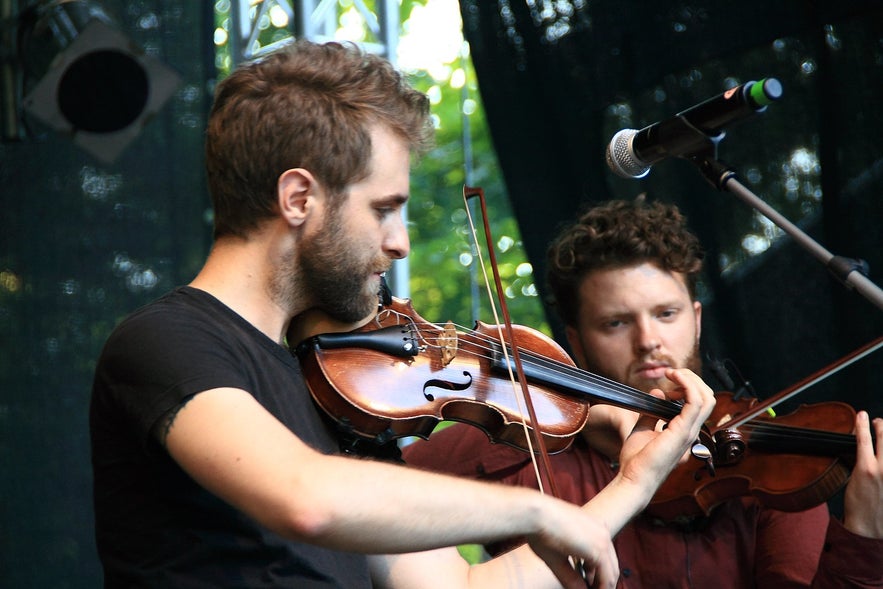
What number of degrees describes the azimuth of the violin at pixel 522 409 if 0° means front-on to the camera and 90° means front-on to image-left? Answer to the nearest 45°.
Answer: approximately 0°
